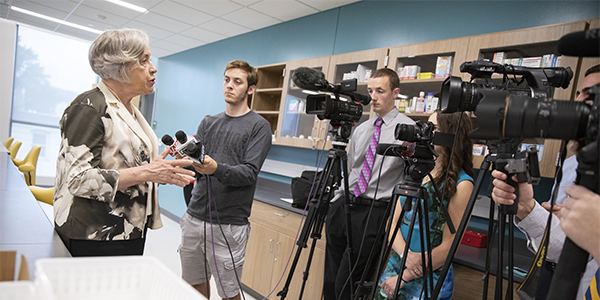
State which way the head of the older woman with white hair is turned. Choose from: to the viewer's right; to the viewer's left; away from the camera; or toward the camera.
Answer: to the viewer's right

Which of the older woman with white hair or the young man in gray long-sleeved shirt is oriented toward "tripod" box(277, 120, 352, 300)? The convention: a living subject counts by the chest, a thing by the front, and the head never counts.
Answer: the older woman with white hair

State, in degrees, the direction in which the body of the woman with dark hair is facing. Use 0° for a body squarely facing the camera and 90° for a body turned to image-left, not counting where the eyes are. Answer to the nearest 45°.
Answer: approximately 90°

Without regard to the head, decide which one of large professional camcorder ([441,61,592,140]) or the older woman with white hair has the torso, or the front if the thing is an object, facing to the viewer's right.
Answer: the older woman with white hair

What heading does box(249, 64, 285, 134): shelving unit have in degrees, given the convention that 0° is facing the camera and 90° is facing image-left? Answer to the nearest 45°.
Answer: approximately 45°

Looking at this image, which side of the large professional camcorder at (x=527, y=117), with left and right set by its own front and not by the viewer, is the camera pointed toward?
left

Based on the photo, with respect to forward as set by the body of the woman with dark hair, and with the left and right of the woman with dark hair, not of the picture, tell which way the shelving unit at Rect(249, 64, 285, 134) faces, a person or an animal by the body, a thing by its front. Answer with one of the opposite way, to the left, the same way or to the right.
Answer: to the left

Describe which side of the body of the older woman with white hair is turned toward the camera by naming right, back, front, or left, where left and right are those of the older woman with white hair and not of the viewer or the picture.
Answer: right

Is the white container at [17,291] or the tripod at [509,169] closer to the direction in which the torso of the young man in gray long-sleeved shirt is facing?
the white container

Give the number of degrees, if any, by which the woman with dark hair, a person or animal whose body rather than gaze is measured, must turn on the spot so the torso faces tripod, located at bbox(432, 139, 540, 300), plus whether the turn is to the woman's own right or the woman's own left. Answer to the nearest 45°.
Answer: approximately 90° to the woman's own left

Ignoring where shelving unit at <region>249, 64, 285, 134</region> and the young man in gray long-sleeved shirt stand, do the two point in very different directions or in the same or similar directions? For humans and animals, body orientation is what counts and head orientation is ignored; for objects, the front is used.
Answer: same or similar directions

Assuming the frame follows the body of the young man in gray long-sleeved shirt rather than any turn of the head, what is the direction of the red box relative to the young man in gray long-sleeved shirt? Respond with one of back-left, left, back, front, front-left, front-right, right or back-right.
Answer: back-left

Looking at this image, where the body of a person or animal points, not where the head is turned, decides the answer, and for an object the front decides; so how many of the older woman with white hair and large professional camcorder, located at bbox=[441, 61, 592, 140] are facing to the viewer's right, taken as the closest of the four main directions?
1

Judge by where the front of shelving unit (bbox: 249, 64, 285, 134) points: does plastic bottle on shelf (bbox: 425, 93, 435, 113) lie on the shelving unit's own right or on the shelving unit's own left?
on the shelving unit's own left
